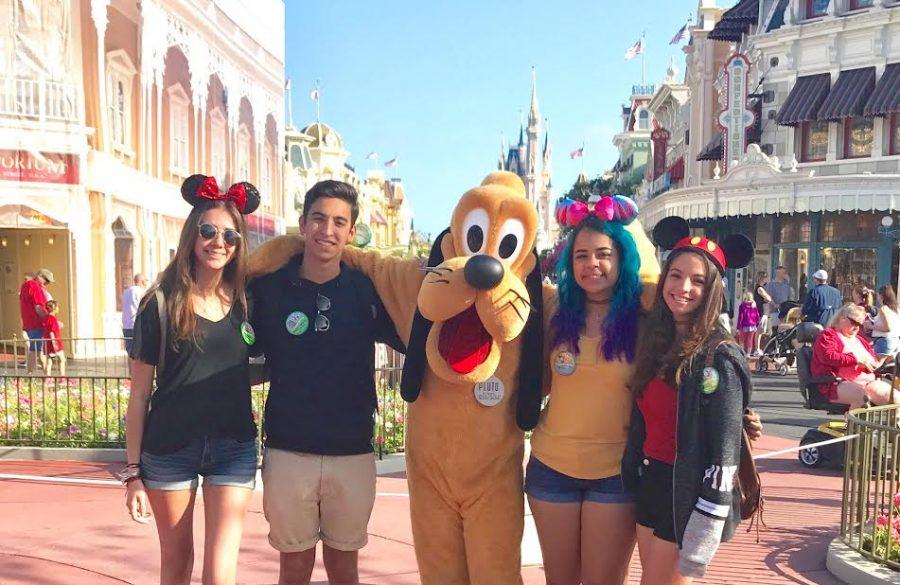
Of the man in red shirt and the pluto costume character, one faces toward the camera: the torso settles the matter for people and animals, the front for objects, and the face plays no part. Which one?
the pluto costume character

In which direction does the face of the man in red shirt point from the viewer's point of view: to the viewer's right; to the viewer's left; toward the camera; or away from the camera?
to the viewer's right

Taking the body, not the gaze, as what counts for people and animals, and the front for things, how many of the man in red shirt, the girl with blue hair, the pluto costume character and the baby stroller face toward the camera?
2

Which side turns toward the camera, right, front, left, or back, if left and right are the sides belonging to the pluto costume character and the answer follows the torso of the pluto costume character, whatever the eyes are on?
front

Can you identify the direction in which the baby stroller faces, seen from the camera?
facing to the left of the viewer

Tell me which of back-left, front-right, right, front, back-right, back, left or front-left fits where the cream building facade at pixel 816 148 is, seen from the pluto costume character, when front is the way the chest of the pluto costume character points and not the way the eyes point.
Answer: back-left

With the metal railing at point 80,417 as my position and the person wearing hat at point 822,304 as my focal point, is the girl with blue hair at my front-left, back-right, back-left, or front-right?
front-right

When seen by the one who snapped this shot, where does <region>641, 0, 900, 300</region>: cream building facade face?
facing the viewer and to the left of the viewer

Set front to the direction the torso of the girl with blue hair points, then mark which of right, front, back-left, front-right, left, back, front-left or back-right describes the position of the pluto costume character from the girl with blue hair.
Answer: right

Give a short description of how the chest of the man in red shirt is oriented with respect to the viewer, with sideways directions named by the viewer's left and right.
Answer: facing to the right of the viewer

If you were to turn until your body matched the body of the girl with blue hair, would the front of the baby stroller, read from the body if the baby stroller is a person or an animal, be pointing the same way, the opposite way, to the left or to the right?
to the right

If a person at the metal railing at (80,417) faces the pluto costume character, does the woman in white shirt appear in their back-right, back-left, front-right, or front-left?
front-left

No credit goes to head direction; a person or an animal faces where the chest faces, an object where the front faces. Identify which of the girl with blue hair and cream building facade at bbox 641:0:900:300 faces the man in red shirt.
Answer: the cream building facade

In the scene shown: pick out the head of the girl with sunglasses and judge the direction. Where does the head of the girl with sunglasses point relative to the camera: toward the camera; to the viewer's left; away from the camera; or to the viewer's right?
toward the camera

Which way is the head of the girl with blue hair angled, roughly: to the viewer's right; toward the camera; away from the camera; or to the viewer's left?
toward the camera
